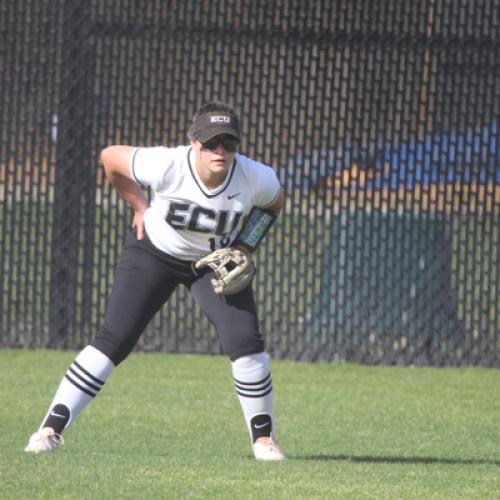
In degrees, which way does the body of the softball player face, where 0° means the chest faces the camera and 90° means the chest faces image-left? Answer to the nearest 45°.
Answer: approximately 0°
